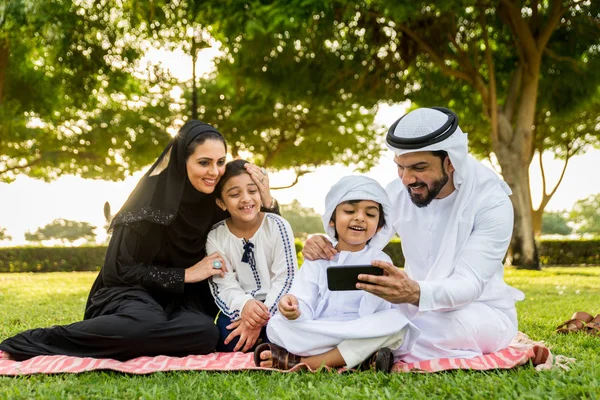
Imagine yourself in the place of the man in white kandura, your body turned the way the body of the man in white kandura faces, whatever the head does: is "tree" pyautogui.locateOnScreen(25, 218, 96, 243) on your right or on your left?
on your right

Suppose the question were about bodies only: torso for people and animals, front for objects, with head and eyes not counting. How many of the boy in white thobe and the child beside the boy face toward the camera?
2

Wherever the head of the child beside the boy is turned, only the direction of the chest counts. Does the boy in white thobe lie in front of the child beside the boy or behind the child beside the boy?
in front

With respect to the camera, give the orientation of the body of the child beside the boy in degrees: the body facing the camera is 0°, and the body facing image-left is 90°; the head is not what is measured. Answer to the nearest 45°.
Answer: approximately 0°

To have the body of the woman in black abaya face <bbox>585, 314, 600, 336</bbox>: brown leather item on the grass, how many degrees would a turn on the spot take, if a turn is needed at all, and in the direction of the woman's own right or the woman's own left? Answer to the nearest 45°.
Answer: approximately 45° to the woman's own left

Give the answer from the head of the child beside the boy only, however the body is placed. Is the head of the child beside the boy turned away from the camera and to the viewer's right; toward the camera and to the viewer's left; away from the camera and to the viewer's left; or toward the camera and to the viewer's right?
toward the camera and to the viewer's right

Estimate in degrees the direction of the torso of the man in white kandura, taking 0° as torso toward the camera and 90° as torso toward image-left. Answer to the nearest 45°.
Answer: approximately 45°

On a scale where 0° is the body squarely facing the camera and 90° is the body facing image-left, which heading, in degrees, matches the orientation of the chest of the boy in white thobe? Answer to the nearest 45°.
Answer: approximately 0°

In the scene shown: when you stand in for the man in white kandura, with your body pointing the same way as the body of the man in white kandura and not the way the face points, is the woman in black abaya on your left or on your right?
on your right

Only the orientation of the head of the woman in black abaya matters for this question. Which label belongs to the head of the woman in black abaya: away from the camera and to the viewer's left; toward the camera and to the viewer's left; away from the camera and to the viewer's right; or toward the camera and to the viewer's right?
toward the camera and to the viewer's right
